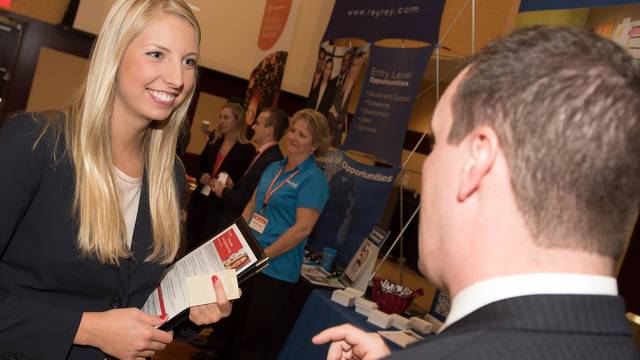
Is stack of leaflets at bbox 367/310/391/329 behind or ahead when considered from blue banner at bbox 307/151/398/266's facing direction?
ahead

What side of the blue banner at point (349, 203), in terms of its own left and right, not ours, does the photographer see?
front
